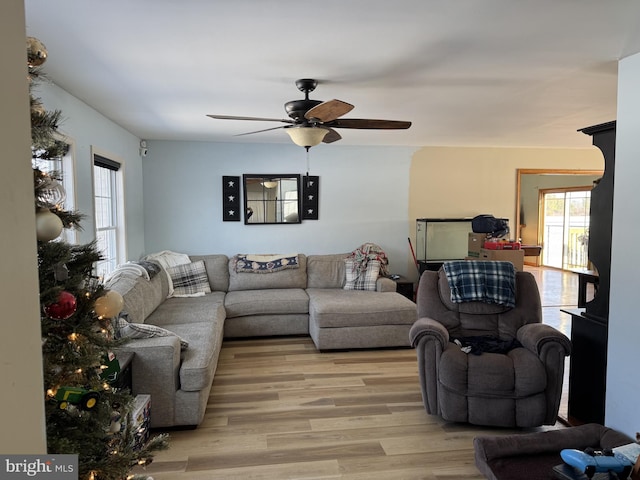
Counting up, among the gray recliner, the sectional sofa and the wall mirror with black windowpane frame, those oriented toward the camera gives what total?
3

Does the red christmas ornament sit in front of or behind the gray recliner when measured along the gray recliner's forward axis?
in front

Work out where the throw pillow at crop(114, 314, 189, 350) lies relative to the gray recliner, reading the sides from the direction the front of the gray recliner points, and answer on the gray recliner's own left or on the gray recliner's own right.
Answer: on the gray recliner's own right

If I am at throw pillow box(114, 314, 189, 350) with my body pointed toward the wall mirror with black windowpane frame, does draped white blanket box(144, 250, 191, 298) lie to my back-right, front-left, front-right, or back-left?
front-left

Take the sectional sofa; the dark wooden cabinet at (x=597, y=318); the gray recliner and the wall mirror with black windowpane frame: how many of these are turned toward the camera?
3

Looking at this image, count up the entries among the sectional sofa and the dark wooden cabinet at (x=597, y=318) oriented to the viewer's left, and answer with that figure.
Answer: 1

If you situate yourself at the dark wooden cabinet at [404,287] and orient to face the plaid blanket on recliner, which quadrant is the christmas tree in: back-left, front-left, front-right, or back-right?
front-right

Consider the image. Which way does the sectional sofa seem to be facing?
toward the camera

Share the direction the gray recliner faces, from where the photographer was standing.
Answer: facing the viewer

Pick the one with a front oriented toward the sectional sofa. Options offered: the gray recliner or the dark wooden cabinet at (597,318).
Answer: the dark wooden cabinet

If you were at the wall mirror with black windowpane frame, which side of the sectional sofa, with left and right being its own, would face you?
back

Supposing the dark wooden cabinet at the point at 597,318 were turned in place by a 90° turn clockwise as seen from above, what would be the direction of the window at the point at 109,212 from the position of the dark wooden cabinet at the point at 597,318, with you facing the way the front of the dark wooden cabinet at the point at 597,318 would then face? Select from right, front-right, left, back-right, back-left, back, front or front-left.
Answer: left

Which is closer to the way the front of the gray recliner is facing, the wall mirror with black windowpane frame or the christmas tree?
the christmas tree

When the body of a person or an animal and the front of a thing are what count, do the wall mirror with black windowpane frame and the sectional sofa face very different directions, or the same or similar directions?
same or similar directions

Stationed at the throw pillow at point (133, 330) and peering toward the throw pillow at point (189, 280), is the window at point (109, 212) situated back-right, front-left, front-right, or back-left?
front-left

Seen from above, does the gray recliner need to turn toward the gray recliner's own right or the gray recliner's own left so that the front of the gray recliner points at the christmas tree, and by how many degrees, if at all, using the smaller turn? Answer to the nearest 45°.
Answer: approximately 45° to the gray recliner's own right

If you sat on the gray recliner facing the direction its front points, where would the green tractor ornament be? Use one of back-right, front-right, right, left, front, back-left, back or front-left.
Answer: front-right

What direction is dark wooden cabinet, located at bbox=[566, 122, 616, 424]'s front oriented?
to the viewer's left
